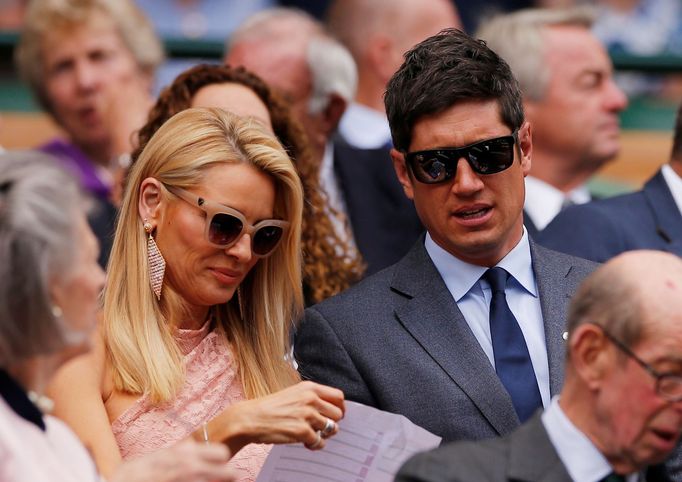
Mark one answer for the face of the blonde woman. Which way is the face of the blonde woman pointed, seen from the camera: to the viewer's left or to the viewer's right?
to the viewer's right

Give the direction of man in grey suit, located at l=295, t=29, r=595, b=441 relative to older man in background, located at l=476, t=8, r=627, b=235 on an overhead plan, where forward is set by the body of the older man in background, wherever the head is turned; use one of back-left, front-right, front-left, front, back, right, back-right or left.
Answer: right

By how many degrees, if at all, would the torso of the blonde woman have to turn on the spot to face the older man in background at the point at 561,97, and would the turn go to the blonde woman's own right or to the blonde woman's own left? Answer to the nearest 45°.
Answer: approximately 90° to the blonde woman's own left

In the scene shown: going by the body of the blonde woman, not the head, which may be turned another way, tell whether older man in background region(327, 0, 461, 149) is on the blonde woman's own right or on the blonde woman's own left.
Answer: on the blonde woman's own left

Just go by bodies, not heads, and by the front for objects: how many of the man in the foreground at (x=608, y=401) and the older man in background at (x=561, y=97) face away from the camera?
0

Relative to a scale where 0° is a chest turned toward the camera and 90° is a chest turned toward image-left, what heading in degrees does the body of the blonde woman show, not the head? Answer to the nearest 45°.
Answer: approximately 315°
